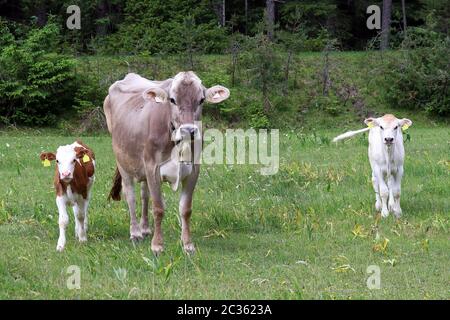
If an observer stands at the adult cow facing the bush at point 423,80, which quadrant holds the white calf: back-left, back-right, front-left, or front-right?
front-right

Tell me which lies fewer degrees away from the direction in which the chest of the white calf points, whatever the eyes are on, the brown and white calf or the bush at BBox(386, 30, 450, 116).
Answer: the brown and white calf

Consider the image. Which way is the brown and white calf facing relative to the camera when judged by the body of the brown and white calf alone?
toward the camera

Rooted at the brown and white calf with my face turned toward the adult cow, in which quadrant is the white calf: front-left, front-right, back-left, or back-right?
front-left

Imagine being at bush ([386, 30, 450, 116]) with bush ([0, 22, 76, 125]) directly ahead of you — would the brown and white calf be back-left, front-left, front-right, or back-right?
front-left

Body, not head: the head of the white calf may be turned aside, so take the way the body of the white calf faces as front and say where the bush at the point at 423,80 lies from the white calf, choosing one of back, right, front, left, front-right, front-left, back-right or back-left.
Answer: back

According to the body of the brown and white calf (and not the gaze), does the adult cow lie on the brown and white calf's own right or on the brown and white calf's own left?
on the brown and white calf's own left

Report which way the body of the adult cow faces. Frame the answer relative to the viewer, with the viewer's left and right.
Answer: facing the viewer and to the right of the viewer

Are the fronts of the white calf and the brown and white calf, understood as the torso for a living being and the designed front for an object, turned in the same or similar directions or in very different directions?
same or similar directions

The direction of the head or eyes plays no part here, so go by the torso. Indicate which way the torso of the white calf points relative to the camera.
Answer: toward the camera

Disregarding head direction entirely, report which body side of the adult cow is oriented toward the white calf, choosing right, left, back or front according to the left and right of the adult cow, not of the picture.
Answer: left

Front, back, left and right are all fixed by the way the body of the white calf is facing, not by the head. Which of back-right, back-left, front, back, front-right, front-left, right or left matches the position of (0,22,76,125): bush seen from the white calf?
back-right

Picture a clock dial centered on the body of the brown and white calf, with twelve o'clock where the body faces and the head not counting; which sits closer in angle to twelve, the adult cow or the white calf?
the adult cow

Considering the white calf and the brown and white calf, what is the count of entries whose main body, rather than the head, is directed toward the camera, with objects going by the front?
2

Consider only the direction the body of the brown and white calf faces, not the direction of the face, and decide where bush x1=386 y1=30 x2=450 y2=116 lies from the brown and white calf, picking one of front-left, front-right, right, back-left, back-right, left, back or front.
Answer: back-left
